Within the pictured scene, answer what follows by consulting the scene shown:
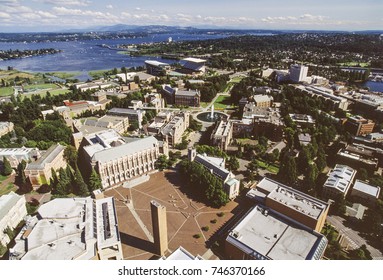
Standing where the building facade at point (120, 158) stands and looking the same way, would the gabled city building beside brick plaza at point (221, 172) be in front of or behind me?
in front

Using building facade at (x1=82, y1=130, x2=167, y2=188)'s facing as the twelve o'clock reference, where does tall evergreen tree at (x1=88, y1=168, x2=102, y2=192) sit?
The tall evergreen tree is roughly at 3 o'clock from the building facade.

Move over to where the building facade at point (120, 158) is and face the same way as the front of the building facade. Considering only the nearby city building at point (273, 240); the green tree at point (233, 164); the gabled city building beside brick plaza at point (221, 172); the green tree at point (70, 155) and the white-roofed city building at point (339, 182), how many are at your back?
1

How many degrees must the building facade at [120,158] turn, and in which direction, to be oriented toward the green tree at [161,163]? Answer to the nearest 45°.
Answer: approximately 45° to its left

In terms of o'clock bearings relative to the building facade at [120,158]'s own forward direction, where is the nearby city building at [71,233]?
The nearby city building is roughly at 2 o'clock from the building facade.

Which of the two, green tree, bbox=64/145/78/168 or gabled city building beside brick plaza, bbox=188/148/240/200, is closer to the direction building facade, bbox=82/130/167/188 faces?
the gabled city building beside brick plaza

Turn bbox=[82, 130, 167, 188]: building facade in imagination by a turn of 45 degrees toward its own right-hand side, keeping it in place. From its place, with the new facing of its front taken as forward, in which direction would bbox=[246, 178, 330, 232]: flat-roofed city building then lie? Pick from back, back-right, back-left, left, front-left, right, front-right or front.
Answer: front-left

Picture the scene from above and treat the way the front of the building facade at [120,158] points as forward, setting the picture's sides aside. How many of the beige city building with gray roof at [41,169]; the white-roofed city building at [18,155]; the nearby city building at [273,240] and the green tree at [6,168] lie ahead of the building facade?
1

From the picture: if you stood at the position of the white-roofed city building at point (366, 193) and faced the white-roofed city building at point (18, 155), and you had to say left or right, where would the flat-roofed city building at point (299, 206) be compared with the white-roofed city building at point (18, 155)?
left

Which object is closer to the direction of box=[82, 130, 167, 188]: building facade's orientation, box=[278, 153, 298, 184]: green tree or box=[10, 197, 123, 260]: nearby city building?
the green tree

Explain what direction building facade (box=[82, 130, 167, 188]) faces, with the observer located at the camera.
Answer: facing the viewer and to the right of the viewer

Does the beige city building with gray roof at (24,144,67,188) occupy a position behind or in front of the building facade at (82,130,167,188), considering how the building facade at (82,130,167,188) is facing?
behind

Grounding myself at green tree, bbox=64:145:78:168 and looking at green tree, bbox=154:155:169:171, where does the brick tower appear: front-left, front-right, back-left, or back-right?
front-right

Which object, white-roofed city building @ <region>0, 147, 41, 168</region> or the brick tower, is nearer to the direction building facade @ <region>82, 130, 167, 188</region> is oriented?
the brick tower

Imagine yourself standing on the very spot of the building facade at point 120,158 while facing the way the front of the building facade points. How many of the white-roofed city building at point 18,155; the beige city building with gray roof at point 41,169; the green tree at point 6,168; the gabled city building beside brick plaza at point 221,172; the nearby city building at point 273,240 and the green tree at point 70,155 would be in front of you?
2

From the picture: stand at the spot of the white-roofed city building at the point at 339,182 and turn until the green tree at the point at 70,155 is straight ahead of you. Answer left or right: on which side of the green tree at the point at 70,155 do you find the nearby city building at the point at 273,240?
left

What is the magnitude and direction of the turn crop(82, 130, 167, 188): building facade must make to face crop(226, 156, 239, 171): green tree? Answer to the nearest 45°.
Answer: approximately 45° to its left
